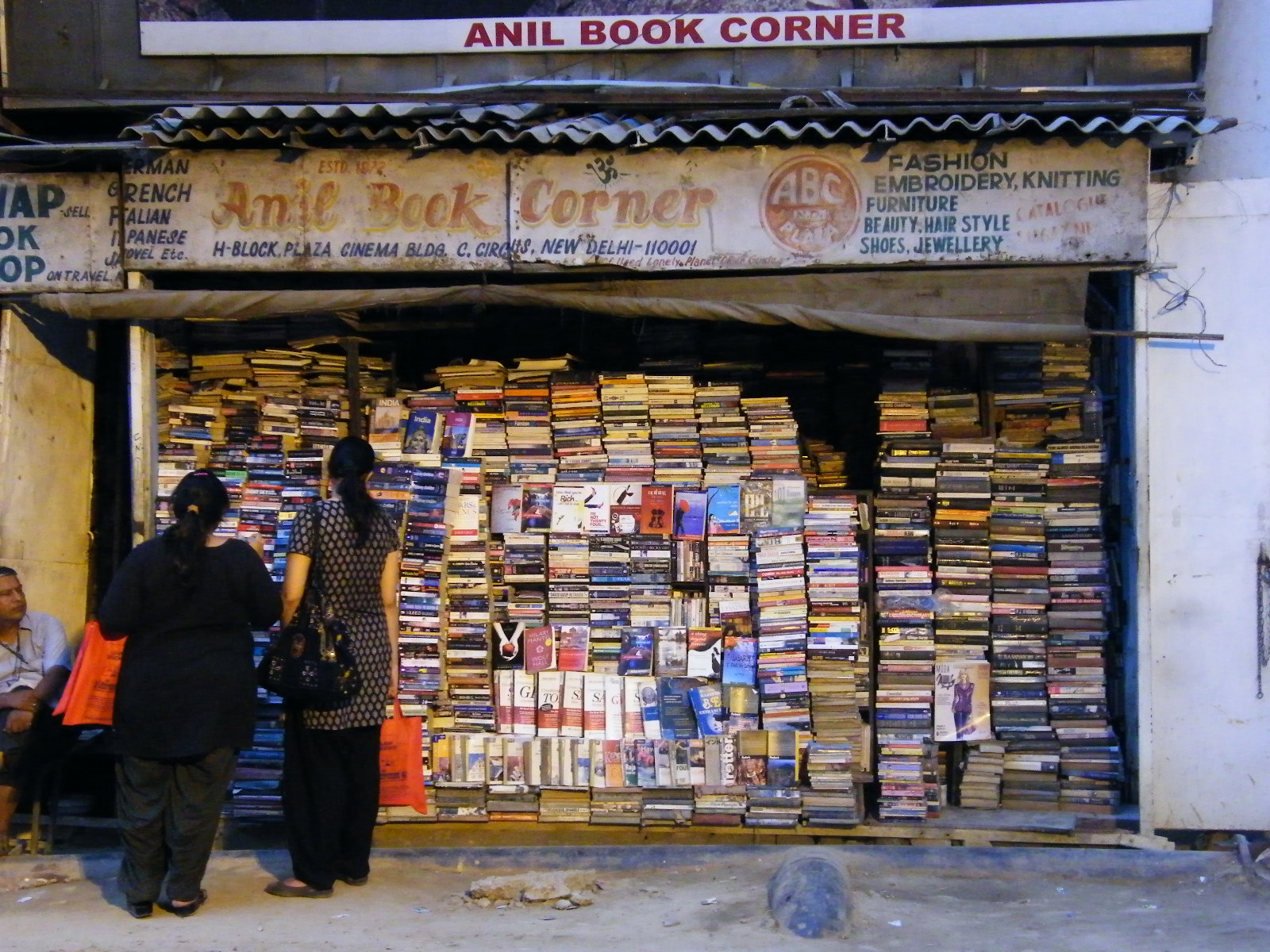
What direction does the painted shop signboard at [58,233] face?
toward the camera

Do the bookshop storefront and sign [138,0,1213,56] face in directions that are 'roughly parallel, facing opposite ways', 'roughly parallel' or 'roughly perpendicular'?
roughly parallel

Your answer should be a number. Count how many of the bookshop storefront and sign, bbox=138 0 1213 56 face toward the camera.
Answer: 2

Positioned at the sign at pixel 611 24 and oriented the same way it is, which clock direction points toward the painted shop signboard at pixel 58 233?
The painted shop signboard is roughly at 3 o'clock from the sign.

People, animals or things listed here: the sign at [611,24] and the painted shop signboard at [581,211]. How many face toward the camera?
2

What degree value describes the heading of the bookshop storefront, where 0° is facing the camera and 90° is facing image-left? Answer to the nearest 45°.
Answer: approximately 0°

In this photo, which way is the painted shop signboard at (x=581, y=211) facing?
toward the camera

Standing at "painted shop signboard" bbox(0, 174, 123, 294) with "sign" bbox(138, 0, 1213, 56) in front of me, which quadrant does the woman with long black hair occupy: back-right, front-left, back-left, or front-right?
front-right

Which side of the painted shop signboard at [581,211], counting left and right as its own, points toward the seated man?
right

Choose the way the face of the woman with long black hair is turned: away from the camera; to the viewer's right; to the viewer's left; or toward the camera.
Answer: away from the camera

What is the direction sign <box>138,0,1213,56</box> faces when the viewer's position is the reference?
facing the viewer

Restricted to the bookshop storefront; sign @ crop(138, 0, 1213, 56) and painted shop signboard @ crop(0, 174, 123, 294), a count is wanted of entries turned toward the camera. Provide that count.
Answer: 3
